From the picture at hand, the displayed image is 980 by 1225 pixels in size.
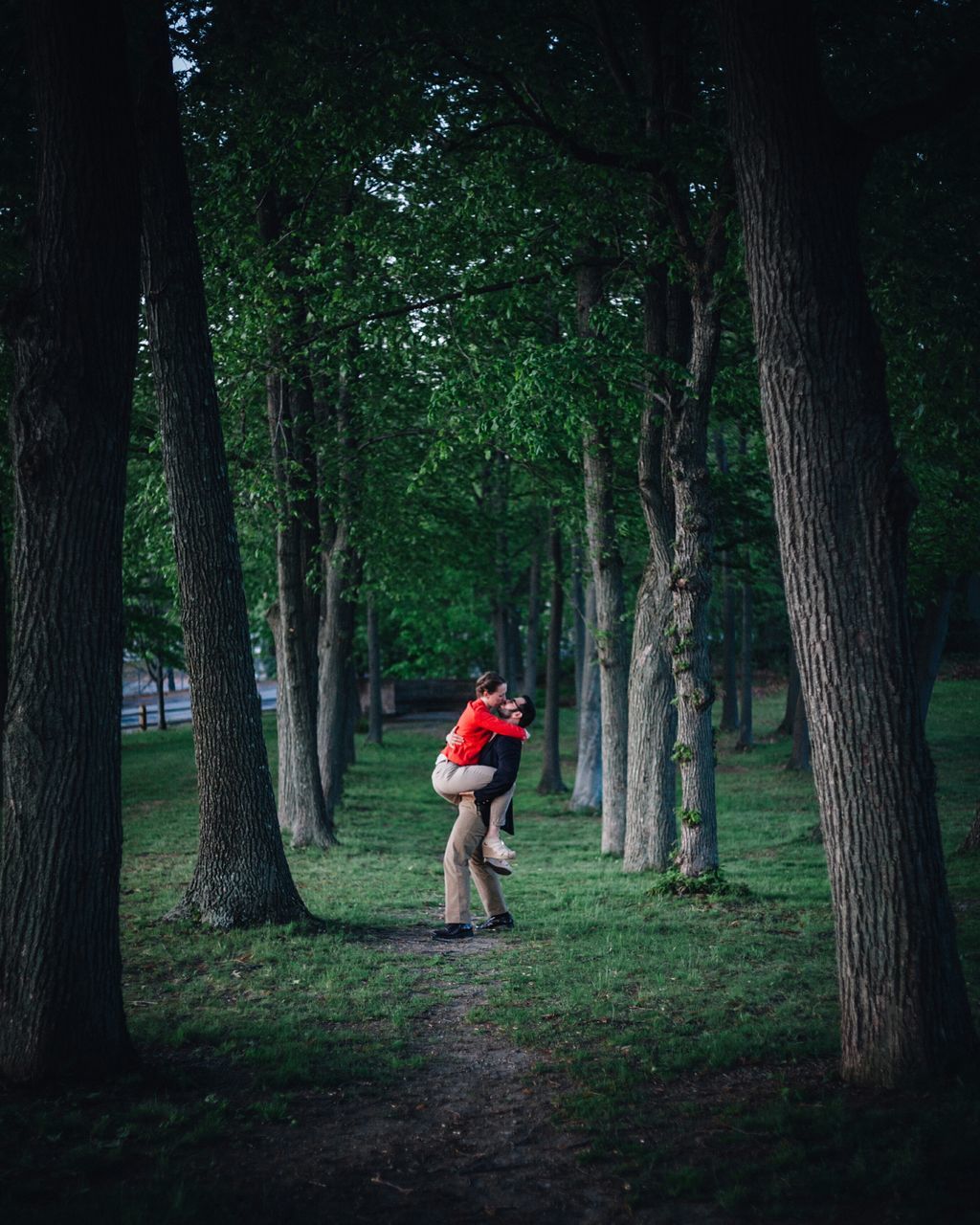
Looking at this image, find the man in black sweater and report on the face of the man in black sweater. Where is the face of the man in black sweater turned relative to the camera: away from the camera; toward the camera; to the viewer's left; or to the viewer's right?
to the viewer's left

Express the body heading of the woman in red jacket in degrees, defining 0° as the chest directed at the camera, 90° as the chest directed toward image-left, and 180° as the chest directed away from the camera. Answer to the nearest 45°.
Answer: approximately 270°

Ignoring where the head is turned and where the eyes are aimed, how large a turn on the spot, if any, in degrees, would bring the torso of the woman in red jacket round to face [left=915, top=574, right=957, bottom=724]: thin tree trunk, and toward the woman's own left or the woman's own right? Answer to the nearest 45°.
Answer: approximately 45° to the woman's own left

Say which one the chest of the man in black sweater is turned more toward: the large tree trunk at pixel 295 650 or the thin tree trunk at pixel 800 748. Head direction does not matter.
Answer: the large tree trunk

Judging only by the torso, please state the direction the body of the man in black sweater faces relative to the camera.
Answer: to the viewer's left

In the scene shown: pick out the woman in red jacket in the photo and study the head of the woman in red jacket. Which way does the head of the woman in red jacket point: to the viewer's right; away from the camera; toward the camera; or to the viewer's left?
to the viewer's right

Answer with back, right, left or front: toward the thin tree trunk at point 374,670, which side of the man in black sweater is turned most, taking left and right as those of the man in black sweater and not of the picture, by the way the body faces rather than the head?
right

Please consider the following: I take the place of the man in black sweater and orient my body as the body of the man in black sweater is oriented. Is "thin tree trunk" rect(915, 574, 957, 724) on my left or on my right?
on my right

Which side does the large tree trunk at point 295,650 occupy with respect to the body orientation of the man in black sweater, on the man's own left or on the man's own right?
on the man's own right
